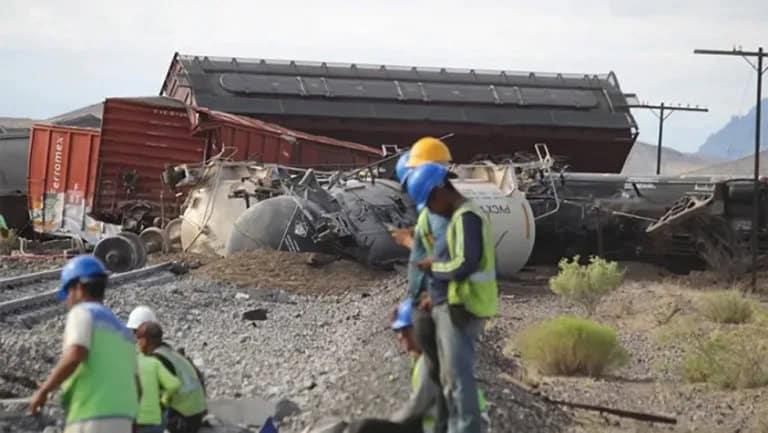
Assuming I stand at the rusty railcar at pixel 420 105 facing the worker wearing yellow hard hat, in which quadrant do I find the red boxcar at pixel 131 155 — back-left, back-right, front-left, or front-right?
front-right

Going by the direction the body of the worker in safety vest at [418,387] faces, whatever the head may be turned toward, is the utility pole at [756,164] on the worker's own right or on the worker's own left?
on the worker's own right

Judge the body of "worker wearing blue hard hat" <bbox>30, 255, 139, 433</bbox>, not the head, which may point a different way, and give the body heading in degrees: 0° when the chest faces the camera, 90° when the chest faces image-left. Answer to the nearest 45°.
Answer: approximately 135°

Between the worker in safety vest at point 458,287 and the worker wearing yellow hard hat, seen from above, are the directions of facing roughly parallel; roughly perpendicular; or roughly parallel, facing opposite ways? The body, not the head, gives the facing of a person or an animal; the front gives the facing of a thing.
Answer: roughly parallel

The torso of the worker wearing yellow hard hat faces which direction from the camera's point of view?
to the viewer's left

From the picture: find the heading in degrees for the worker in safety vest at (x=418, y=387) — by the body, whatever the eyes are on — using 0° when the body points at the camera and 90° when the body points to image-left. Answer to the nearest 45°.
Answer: approximately 90°
